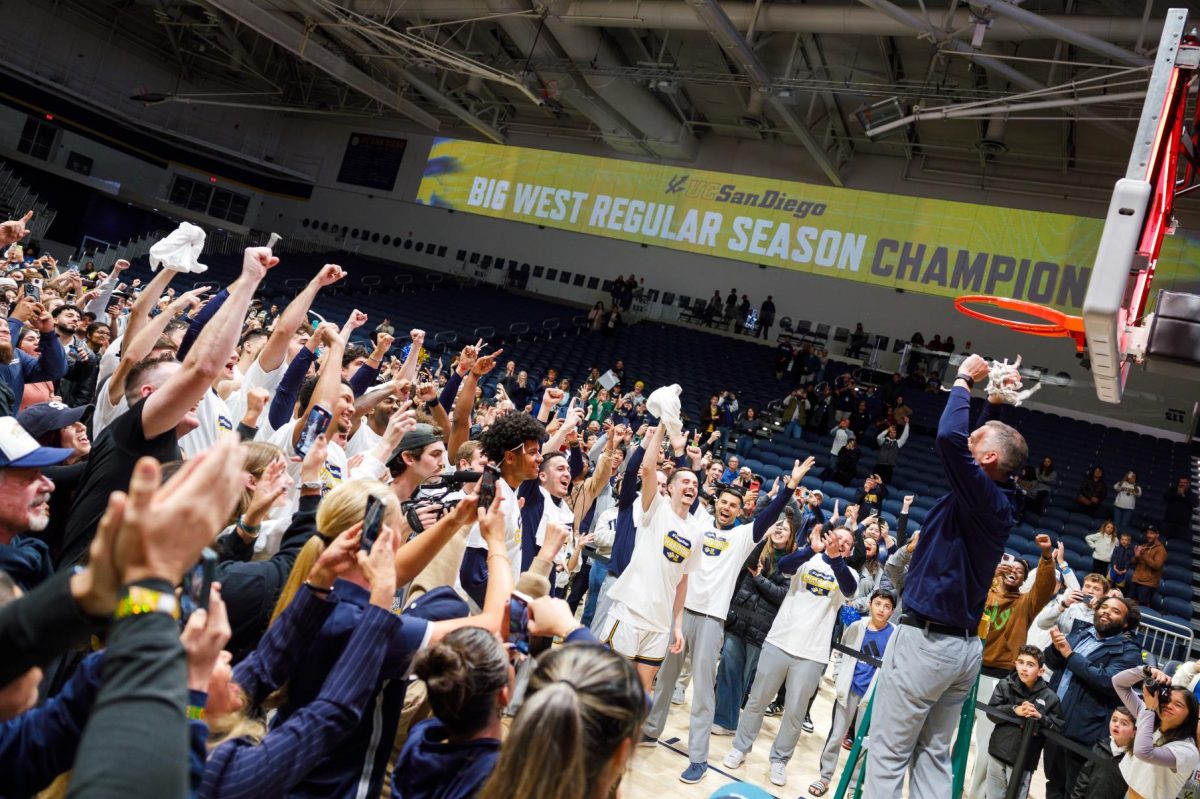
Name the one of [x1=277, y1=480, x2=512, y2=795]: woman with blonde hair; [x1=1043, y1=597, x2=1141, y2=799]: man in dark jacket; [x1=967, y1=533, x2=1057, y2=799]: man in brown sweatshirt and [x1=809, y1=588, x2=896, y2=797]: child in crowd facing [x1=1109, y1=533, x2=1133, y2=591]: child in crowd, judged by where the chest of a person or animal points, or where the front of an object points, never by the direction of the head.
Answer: the woman with blonde hair

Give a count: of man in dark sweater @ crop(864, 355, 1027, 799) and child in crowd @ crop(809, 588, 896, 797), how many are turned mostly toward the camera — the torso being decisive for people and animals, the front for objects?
1

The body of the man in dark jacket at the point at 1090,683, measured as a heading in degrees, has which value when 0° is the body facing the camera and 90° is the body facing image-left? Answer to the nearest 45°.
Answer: approximately 45°

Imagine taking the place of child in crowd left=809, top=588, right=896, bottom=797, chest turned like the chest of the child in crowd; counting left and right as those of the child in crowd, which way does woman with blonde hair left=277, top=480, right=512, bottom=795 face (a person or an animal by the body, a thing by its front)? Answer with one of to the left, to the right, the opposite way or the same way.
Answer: the opposite way

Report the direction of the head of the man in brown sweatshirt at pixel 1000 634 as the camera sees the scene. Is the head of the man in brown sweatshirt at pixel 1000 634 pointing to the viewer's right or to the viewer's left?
to the viewer's left

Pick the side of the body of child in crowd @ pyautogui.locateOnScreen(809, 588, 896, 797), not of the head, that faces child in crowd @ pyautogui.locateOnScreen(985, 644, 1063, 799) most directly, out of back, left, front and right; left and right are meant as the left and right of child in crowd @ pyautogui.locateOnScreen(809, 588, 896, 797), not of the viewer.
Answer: left

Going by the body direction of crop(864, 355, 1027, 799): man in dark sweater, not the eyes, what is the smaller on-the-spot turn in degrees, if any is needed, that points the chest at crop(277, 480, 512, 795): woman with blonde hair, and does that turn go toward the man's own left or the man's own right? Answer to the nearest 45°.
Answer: approximately 90° to the man's own left

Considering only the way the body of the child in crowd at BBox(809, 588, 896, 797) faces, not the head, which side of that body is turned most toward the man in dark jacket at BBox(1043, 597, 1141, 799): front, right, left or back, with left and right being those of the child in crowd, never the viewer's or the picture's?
left

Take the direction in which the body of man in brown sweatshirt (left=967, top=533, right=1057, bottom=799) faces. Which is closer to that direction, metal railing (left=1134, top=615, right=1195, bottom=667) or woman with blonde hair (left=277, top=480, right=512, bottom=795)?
the woman with blonde hair
